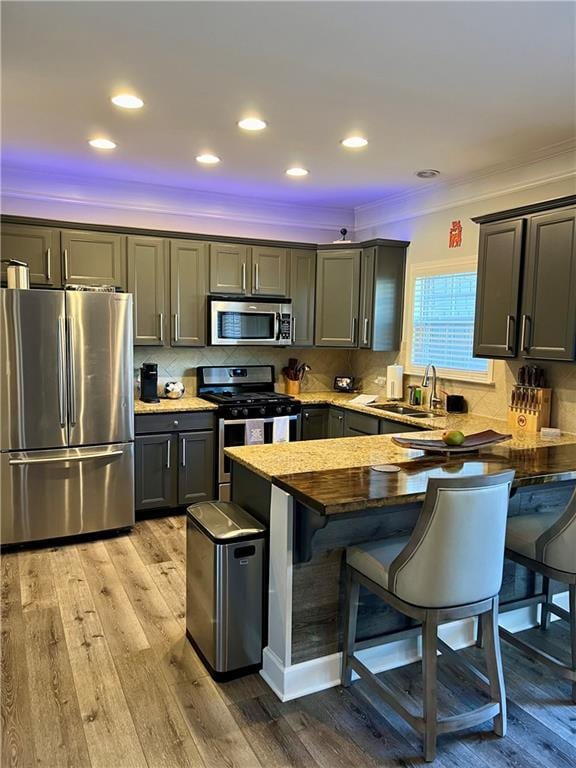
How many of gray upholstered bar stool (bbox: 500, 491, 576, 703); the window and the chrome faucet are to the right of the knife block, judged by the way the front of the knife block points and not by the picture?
2

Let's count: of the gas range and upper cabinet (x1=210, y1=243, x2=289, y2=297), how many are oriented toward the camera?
2

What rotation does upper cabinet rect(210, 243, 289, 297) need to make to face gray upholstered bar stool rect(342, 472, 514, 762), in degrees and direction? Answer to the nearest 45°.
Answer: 0° — it already faces it

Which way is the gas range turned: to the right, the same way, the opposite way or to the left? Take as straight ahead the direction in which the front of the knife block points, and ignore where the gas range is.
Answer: to the left

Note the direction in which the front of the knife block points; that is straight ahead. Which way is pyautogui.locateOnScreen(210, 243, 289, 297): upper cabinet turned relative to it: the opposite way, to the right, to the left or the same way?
to the left

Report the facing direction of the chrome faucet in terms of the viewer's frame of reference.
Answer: facing the viewer and to the left of the viewer

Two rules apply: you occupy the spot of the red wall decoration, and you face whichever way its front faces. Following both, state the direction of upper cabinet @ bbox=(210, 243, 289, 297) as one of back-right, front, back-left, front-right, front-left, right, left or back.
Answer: front-right

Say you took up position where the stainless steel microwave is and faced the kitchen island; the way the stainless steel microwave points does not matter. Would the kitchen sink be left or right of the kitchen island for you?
left

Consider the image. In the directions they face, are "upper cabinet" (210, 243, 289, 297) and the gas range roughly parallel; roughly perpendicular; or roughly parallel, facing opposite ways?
roughly parallel

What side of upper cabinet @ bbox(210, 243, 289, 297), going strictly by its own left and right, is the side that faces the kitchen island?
front

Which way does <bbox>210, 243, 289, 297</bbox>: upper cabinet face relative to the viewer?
toward the camera

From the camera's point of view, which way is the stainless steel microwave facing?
toward the camera

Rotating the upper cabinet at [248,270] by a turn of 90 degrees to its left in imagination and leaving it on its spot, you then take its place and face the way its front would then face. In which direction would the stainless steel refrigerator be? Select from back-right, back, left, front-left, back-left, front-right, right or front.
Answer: back-right

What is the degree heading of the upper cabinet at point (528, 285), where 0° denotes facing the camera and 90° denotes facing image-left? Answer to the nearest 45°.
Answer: approximately 45°
